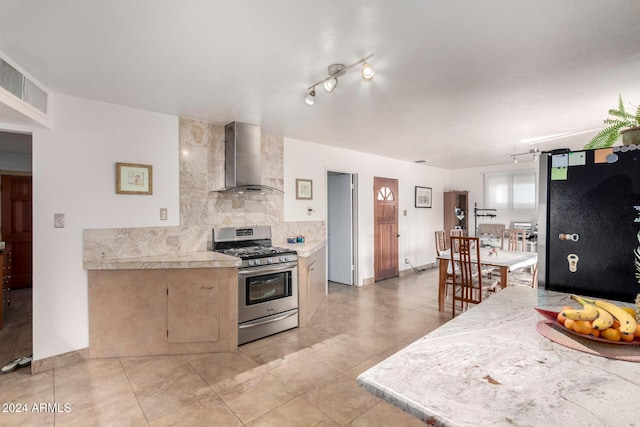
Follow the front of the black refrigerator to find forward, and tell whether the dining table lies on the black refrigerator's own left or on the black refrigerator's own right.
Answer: on the black refrigerator's own right

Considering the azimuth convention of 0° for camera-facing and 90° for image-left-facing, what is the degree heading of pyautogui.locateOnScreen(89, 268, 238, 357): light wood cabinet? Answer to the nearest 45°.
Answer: approximately 0°

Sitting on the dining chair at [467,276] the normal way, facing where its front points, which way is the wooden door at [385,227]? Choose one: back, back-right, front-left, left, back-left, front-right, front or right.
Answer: left

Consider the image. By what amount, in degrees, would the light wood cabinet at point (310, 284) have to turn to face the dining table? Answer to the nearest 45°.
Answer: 0° — it already faces it

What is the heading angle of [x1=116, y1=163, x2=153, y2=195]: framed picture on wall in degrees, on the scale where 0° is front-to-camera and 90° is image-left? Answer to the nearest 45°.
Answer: approximately 0°

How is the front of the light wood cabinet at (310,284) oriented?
to the viewer's right

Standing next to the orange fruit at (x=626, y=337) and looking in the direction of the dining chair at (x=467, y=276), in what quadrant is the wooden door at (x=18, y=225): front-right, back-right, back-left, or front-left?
front-left

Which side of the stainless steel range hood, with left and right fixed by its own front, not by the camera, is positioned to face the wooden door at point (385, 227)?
left

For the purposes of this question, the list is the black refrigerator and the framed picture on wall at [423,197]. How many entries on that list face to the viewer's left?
1

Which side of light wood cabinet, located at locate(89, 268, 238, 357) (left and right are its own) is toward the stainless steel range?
left

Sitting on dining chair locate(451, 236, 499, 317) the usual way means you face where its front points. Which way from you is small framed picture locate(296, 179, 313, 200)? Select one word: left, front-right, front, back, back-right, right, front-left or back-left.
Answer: back-left

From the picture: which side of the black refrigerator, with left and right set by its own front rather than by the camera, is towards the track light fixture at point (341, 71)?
front

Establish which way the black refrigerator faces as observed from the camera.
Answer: facing to the left of the viewer
